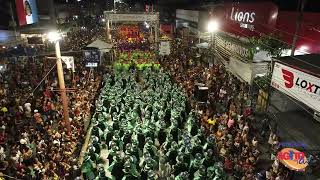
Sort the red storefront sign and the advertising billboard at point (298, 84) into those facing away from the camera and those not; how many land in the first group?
0

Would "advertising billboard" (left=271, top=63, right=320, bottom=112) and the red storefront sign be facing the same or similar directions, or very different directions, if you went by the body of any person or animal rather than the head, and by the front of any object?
same or similar directions

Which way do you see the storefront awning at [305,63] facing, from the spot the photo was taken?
facing the viewer and to the left of the viewer

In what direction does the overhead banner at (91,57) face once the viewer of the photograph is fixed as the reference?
facing the viewer

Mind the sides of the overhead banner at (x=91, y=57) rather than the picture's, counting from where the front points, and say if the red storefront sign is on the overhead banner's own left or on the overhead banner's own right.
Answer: on the overhead banner's own left

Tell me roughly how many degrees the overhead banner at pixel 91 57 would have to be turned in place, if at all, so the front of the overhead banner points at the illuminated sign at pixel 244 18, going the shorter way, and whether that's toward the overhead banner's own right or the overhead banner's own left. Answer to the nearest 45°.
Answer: approximately 90° to the overhead banner's own left

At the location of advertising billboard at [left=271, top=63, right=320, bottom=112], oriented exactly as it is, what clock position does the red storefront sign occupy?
The red storefront sign is roughly at 4 o'clock from the advertising billboard.

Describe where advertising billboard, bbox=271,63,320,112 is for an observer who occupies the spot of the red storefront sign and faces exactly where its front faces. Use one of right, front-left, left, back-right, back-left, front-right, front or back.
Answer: front-left

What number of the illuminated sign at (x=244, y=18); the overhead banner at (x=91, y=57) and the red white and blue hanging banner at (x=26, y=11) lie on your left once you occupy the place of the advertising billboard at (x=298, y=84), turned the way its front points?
0

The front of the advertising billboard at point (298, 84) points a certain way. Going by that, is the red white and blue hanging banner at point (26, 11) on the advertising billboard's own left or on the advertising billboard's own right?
on the advertising billboard's own right

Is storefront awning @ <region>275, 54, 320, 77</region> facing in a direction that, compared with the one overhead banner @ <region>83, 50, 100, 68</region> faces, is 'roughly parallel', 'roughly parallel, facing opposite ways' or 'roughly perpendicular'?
roughly perpendicular

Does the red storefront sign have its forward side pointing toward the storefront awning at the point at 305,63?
no

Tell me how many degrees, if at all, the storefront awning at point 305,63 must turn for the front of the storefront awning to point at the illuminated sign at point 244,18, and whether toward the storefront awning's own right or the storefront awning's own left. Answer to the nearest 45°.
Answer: approximately 135° to the storefront awning's own right

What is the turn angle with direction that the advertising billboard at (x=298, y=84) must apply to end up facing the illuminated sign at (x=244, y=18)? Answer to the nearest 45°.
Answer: approximately 135° to its right

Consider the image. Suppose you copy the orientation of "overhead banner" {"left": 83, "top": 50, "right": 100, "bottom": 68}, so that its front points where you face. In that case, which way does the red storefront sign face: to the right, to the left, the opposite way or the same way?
to the right

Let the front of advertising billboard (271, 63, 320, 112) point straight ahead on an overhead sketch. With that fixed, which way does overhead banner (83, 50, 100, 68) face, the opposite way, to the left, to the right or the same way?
to the left

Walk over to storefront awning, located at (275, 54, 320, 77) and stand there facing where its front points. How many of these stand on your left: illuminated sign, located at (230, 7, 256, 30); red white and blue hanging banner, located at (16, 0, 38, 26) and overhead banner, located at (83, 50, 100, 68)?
0

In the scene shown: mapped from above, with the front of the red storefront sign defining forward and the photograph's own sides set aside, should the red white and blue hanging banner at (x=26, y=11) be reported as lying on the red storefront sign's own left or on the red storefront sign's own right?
on the red storefront sign's own right

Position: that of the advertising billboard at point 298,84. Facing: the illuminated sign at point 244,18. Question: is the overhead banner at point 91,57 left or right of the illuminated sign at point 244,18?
left
